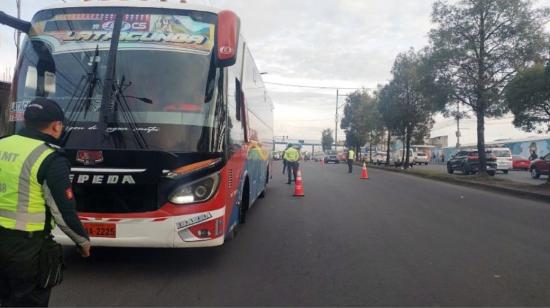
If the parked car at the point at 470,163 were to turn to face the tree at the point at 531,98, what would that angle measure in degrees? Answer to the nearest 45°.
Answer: approximately 135° to its left

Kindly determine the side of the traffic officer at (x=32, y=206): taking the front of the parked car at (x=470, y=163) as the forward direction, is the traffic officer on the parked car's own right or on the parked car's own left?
on the parked car's own left

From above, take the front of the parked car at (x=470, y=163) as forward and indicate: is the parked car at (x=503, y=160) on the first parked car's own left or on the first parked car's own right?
on the first parked car's own right

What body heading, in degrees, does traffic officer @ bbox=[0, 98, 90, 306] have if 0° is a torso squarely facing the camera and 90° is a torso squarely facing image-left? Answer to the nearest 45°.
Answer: approximately 225°

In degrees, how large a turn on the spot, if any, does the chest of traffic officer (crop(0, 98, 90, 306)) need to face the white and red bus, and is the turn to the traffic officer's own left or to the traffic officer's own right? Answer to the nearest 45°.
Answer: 0° — they already face it
